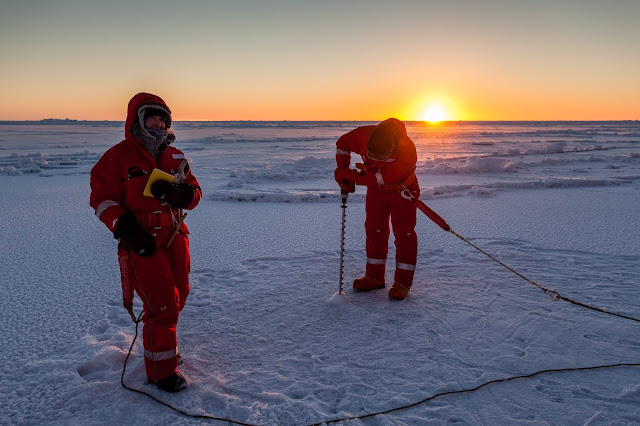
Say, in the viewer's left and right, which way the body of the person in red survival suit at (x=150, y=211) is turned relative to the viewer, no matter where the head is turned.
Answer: facing the viewer and to the right of the viewer

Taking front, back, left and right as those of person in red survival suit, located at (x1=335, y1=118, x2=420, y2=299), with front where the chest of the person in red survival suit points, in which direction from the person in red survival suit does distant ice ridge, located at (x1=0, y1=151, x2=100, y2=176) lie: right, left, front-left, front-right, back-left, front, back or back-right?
right

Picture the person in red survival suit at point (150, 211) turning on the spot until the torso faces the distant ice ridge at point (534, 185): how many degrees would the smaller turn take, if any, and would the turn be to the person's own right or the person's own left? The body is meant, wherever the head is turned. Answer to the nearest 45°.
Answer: approximately 90° to the person's own left

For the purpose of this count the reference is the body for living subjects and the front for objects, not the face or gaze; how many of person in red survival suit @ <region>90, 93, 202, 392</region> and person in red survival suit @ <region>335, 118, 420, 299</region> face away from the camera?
0

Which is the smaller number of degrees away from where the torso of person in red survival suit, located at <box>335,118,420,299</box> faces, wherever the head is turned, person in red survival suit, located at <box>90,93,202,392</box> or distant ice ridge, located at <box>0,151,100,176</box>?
the person in red survival suit

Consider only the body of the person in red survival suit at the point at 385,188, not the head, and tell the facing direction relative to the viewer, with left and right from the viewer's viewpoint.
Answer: facing the viewer and to the left of the viewer

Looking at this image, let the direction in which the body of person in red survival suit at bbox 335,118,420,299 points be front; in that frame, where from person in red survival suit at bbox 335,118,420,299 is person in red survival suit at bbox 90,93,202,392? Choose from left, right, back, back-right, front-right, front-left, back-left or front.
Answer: front
